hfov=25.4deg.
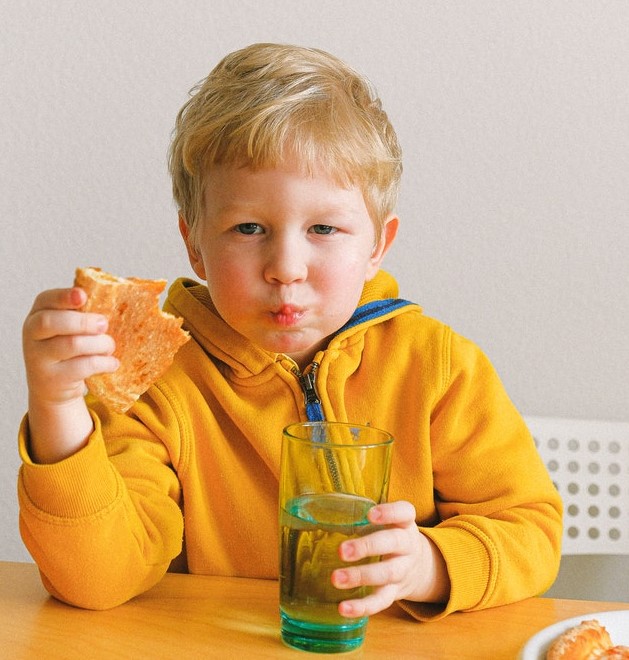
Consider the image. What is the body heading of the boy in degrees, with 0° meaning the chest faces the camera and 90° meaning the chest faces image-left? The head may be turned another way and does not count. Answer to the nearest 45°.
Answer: approximately 0°
